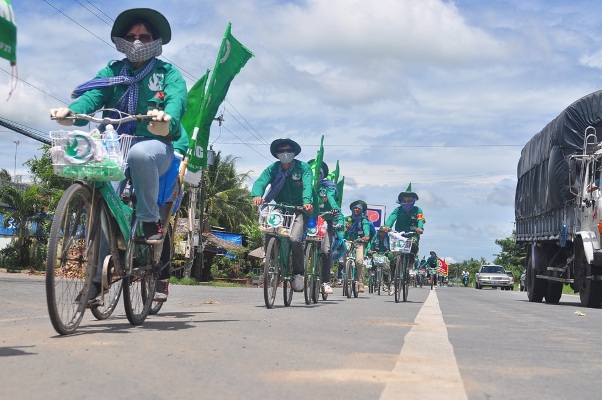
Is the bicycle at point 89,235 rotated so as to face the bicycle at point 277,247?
no

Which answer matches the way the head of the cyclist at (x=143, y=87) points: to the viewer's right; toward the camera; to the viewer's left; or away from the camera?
toward the camera

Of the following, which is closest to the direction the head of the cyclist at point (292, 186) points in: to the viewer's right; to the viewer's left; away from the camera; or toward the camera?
toward the camera

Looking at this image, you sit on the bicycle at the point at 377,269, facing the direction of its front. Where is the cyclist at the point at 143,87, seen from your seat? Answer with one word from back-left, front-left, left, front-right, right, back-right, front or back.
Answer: front

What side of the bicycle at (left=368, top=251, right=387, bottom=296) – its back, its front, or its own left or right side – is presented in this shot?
front

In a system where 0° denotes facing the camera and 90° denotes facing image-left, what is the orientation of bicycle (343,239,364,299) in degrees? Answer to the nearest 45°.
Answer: approximately 0°

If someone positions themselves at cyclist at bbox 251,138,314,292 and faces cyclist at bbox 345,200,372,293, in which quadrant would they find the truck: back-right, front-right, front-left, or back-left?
front-right

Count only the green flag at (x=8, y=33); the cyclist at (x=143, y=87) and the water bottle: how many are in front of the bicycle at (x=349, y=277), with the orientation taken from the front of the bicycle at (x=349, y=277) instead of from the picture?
3

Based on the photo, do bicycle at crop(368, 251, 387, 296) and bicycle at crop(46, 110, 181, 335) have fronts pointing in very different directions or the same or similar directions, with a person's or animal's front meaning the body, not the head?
same or similar directions

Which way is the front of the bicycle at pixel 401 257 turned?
toward the camera

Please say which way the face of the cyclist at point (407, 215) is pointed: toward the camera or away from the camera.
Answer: toward the camera

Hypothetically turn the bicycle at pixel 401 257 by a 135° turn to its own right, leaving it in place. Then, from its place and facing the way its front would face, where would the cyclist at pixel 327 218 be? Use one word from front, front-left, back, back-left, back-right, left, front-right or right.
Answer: left

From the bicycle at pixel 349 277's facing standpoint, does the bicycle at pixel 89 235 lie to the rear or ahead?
ahead

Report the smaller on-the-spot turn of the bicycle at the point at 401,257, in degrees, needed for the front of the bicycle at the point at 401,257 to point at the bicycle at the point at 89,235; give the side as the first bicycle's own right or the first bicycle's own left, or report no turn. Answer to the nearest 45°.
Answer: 0° — it already faces it

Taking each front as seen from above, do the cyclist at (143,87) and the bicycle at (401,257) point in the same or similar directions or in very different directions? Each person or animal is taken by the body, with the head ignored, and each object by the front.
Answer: same or similar directions
